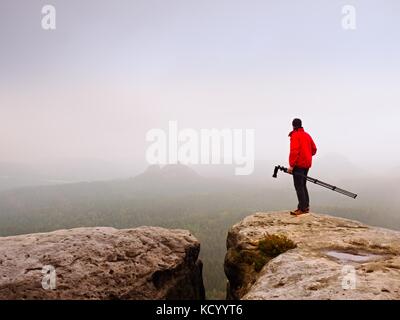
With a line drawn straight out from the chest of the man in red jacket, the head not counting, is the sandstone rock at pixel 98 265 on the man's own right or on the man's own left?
on the man's own left

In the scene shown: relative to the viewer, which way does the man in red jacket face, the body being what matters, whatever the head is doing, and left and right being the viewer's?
facing away from the viewer and to the left of the viewer
